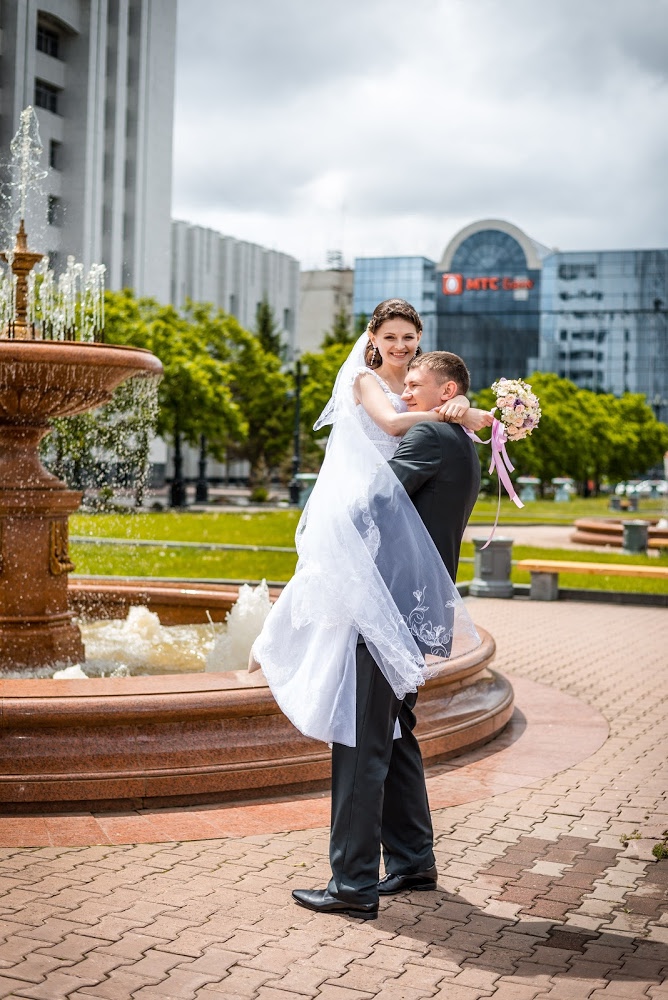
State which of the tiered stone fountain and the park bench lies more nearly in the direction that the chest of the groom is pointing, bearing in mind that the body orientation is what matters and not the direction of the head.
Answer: the tiered stone fountain

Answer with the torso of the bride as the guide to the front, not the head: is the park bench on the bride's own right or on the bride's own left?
on the bride's own left

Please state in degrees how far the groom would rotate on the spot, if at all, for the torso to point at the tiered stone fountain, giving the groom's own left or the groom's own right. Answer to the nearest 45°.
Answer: approximately 45° to the groom's own right

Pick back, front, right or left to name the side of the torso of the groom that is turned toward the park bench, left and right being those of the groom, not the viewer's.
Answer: right

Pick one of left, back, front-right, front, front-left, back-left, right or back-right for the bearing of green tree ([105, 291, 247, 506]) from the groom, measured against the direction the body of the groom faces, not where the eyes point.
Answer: right

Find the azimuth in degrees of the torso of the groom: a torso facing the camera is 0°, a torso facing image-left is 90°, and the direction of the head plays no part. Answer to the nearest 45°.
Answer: approximately 90°
